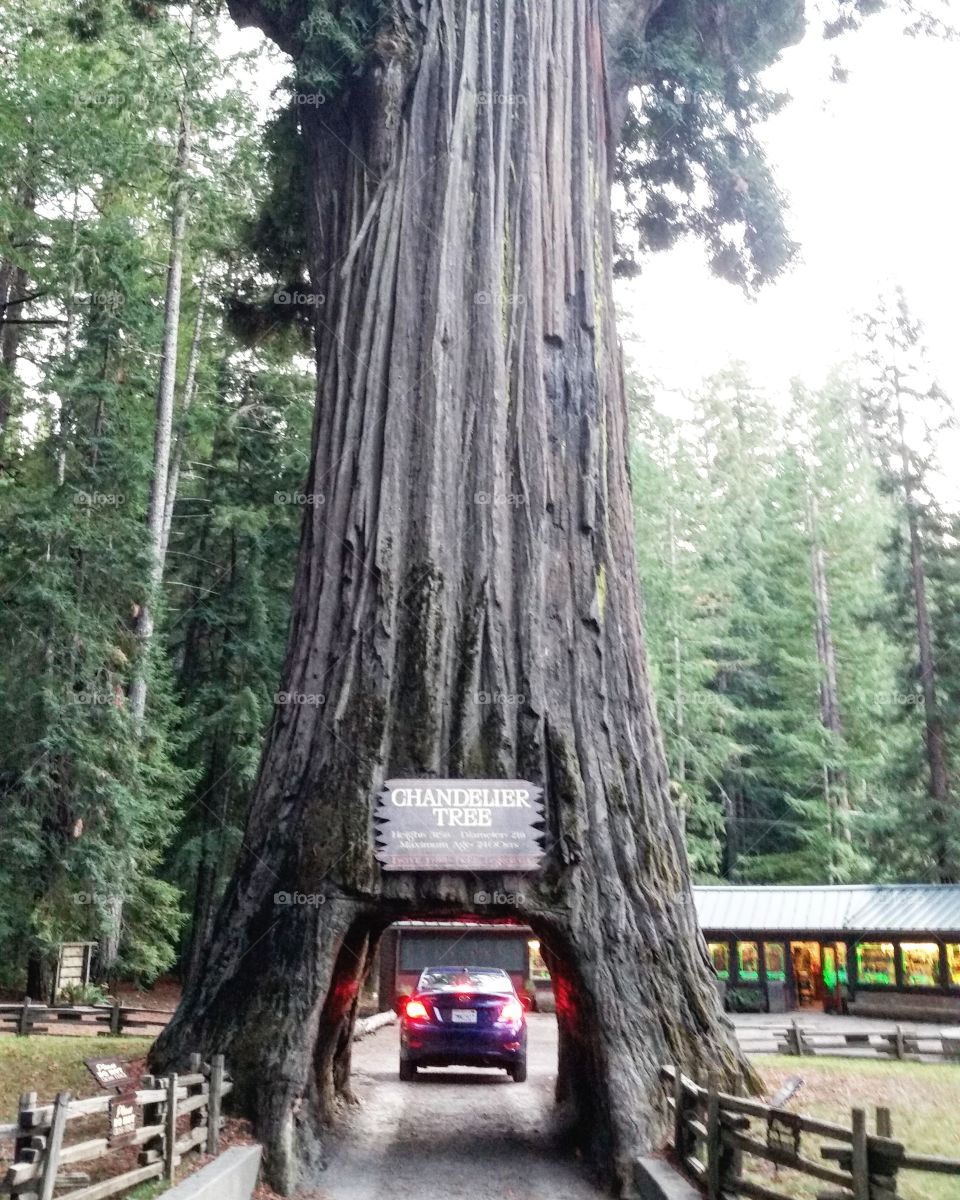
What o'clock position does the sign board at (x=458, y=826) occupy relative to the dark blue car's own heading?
The sign board is roughly at 6 o'clock from the dark blue car.

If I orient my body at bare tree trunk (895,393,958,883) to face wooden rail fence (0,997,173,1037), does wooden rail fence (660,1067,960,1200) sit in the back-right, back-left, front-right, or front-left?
front-left

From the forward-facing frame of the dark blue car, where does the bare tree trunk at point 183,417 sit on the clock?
The bare tree trunk is roughly at 11 o'clock from the dark blue car.

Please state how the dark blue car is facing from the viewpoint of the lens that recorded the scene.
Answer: facing away from the viewer

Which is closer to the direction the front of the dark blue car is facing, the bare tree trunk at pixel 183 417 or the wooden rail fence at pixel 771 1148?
the bare tree trunk

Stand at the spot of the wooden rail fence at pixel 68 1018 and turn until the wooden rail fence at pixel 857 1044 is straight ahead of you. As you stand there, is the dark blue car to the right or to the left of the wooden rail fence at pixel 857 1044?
right

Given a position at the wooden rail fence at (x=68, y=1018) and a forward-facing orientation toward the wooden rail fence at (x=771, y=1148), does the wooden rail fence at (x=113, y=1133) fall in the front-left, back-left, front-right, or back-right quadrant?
front-right

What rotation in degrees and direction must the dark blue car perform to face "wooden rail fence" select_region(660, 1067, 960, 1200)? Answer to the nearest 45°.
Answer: approximately 180°

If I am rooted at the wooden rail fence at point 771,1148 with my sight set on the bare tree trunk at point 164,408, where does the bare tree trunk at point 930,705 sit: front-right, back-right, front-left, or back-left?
front-right

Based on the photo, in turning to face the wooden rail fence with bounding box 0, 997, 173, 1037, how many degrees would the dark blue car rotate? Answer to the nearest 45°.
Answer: approximately 45° to its left

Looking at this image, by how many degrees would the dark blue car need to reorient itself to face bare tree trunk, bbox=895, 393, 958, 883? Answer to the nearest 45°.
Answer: approximately 45° to its right

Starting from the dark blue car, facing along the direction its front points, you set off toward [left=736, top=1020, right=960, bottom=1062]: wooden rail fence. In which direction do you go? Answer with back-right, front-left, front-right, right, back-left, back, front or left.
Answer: front-right
